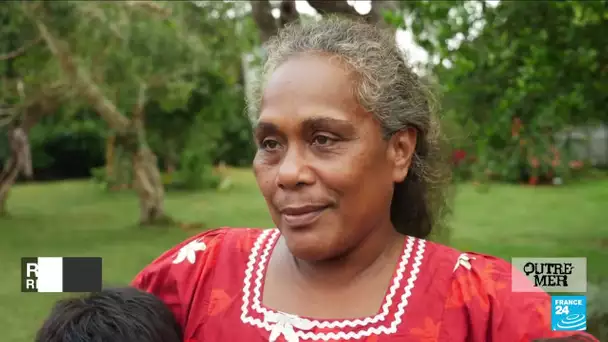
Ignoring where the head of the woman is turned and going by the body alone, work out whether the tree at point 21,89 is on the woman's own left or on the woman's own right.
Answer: on the woman's own right

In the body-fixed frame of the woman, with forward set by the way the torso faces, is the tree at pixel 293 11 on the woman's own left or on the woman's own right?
on the woman's own right

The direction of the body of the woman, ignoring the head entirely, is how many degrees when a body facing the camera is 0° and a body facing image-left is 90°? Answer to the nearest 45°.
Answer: approximately 45°

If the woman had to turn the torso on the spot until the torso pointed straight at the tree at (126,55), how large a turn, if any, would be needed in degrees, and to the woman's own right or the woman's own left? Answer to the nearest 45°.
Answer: approximately 135° to the woman's own right
